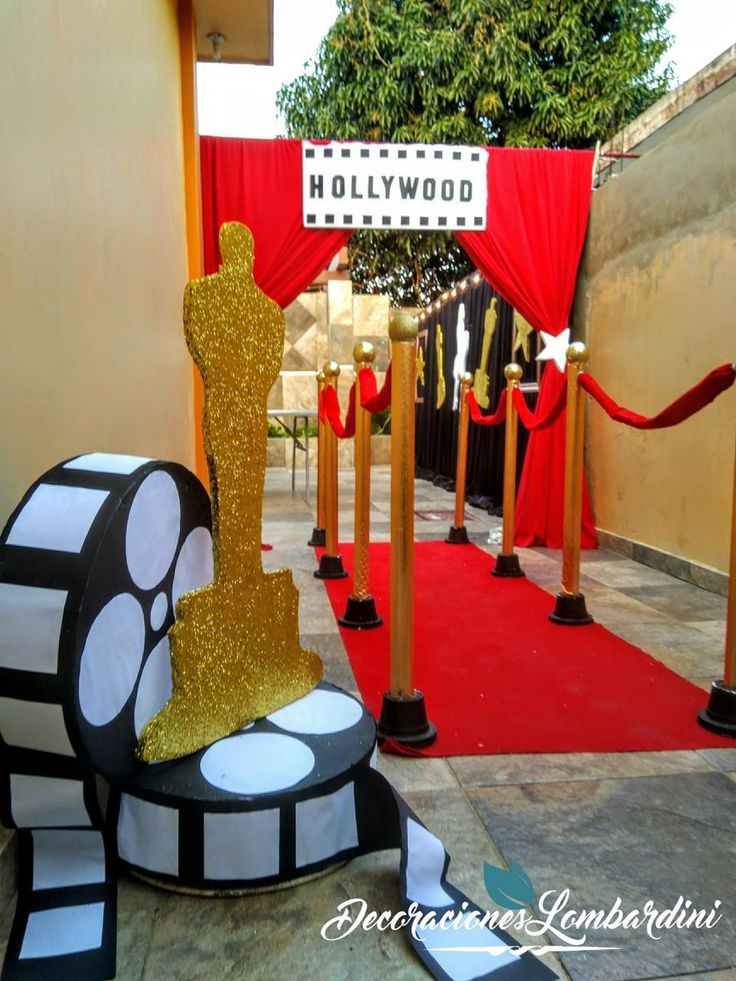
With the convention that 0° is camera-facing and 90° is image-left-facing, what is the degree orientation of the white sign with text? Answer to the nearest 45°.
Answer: approximately 0°

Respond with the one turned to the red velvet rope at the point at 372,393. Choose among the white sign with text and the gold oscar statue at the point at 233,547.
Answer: the white sign with text

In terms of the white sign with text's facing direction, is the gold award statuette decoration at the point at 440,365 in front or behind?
behind

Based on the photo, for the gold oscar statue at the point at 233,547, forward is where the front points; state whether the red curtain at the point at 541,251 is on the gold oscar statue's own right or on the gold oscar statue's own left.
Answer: on the gold oscar statue's own left

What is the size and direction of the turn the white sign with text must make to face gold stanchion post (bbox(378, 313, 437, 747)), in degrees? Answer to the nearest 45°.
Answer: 0° — it already faces it

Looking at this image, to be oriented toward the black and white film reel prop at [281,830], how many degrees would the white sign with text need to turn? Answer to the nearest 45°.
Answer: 0° — it already faces it

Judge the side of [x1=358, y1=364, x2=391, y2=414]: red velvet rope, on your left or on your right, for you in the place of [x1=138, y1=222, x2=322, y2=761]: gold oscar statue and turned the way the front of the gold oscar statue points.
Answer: on your left

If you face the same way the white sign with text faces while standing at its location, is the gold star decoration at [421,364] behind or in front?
behind

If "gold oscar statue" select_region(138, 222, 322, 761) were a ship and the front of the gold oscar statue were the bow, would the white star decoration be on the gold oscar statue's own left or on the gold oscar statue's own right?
on the gold oscar statue's own left

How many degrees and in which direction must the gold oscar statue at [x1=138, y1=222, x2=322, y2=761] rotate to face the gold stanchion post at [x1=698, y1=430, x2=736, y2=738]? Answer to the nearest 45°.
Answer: approximately 45° to its left

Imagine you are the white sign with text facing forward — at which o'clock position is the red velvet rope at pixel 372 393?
The red velvet rope is roughly at 12 o'clock from the white sign with text.

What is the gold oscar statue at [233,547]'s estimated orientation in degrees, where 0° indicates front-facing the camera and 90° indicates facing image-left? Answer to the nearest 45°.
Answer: approximately 315°

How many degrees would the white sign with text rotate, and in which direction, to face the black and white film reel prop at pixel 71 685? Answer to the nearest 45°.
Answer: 0° — it already faces it
